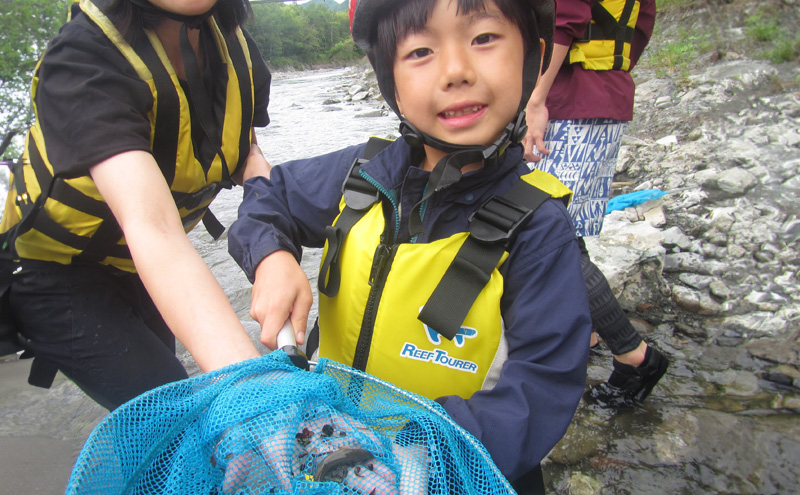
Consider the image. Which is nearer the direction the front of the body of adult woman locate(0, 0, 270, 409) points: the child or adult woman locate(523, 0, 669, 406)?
the child

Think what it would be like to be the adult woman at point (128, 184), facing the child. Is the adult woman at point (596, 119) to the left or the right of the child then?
left

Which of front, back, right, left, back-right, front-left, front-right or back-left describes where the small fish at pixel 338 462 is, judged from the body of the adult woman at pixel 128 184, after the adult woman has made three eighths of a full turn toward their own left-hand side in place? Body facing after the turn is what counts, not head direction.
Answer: back

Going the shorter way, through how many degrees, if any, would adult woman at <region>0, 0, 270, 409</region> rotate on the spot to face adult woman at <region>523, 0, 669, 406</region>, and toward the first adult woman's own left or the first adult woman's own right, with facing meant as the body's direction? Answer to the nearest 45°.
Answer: approximately 45° to the first adult woman's own left

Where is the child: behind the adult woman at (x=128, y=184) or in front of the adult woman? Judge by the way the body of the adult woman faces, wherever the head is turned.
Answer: in front

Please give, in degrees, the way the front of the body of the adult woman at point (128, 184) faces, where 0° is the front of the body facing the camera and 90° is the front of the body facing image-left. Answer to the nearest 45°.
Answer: approximately 315°
